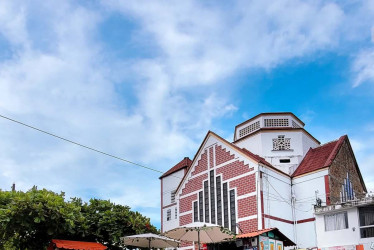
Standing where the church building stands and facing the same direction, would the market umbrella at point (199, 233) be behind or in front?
in front

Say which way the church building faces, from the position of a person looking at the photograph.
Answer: facing the viewer and to the left of the viewer

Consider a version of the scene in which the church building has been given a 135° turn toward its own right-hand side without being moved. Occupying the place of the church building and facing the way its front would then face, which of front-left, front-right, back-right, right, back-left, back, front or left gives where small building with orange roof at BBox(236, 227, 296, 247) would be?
back

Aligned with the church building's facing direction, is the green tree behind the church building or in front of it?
in front

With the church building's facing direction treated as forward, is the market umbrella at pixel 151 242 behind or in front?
in front

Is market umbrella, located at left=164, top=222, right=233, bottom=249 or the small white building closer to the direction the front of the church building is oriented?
the market umbrella

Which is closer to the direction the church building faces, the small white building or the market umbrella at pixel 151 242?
the market umbrella
